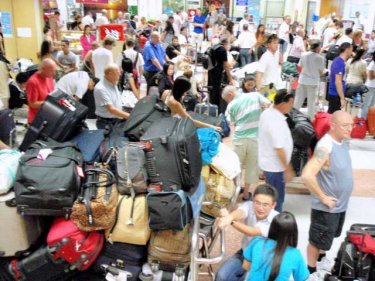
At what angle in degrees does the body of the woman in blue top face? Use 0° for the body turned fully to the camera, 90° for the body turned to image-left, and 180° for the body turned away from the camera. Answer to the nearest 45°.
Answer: approximately 180°

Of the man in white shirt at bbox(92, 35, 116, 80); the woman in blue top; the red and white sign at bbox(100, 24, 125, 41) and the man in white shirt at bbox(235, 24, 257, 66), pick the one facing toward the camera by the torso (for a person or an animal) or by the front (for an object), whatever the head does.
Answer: the red and white sign

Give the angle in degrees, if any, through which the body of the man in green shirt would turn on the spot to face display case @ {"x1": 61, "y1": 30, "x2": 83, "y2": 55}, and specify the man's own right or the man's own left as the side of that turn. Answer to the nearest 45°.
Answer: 0° — they already face it

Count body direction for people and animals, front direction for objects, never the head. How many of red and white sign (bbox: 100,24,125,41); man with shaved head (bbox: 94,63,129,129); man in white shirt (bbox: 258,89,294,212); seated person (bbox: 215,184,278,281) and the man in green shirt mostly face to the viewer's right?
2

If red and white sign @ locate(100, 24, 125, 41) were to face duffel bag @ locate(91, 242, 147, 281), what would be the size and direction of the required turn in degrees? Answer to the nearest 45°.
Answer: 0° — it already faces it

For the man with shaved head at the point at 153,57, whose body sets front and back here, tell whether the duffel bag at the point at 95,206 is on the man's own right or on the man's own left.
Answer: on the man's own right

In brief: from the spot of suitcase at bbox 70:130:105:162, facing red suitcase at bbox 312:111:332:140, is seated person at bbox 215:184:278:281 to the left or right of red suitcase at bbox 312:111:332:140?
right
